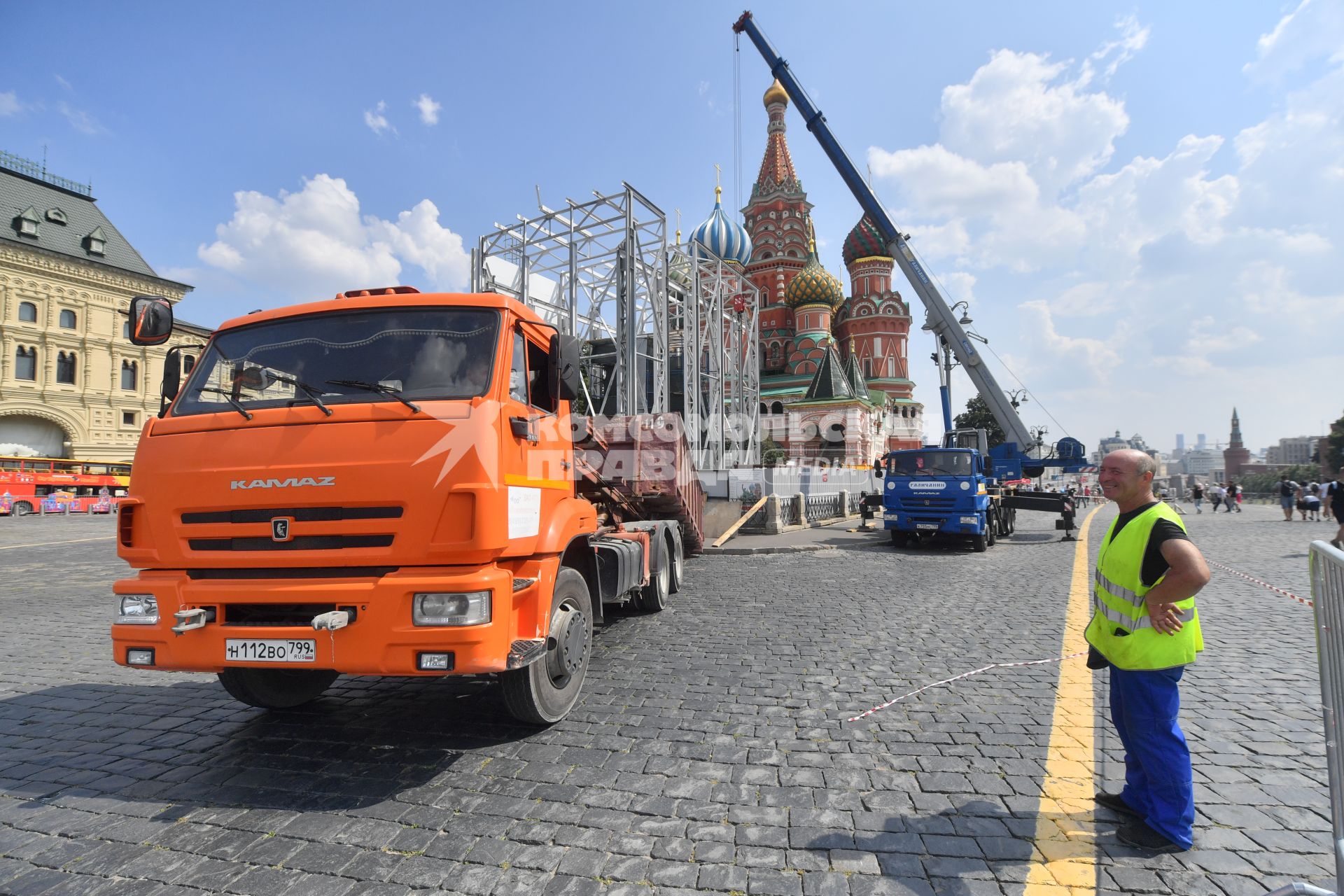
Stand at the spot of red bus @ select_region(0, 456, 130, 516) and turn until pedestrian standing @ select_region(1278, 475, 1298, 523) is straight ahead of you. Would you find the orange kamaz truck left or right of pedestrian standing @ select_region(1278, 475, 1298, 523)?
right

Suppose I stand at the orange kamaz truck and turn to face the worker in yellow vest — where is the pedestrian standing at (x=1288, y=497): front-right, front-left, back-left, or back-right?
front-left

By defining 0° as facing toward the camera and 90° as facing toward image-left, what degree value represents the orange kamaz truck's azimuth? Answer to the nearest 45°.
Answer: approximately 45°

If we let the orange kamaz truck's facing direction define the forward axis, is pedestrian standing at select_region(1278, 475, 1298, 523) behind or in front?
behind

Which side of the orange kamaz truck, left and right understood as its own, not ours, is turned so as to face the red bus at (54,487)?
right

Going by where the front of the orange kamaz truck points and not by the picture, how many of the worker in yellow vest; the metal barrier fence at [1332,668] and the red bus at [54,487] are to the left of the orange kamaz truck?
2

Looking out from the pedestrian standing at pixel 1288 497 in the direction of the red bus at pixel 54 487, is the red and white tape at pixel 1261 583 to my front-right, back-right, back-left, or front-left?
front-left

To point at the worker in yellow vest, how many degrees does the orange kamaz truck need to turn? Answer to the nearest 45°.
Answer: approximately 90° to its left

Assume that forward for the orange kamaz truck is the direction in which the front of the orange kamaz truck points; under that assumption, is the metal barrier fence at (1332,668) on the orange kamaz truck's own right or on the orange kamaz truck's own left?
on the orange kamaz truck's own left

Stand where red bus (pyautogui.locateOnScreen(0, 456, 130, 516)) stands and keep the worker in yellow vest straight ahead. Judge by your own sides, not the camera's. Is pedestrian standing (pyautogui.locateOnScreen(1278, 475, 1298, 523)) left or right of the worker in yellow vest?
left

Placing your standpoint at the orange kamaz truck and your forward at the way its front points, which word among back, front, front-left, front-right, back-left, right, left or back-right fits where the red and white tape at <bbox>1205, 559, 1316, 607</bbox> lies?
back-left
